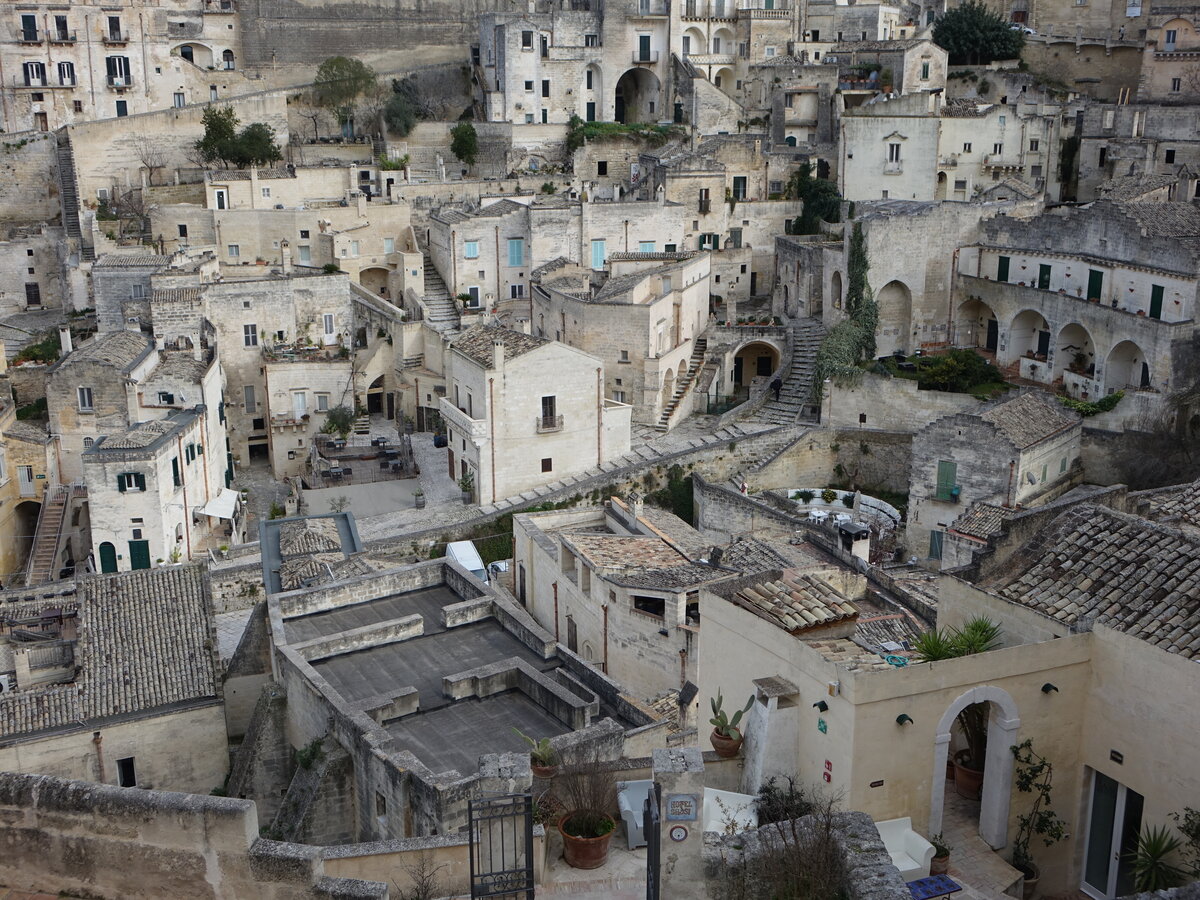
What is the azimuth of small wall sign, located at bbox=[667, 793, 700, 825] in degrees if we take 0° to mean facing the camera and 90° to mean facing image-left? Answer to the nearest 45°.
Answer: approximately 0°

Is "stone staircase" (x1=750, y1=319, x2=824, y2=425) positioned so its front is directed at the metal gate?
yes

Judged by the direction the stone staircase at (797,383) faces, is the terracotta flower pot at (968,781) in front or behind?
in front

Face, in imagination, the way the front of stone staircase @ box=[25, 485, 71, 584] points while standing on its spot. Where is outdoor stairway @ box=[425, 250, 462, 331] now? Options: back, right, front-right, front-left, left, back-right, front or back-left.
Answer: back-left

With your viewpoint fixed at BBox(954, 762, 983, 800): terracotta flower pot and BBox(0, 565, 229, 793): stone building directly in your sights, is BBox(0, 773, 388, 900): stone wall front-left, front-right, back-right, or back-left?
front-left

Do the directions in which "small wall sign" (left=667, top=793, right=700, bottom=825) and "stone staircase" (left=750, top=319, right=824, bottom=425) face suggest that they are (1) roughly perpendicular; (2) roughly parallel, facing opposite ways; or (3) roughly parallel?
roughly parallel

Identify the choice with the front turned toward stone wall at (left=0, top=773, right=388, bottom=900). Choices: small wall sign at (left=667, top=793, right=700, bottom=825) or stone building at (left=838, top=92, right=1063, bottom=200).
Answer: the stone building

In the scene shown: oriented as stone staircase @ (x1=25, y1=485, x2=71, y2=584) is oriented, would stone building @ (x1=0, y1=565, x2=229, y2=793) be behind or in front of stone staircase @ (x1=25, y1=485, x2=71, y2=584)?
in front

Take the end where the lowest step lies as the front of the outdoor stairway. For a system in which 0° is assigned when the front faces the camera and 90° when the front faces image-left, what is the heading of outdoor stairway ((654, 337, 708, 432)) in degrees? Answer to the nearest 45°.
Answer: approximately 45°

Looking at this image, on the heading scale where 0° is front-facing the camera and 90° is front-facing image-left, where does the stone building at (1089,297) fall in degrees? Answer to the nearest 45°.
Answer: approximately 45°

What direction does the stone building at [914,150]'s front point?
toward the camera

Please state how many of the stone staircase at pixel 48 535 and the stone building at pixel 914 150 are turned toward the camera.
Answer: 2

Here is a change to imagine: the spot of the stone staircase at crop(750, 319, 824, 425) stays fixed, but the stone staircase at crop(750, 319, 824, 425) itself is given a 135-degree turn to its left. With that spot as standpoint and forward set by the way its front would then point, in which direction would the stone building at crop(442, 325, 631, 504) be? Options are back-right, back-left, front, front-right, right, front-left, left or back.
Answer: back

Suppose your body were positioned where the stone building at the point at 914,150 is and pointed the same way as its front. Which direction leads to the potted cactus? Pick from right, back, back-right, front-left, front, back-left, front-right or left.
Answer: front

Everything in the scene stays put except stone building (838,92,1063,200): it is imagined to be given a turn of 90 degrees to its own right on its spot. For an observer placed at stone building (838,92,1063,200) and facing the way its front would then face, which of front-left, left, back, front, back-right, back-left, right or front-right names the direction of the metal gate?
left
